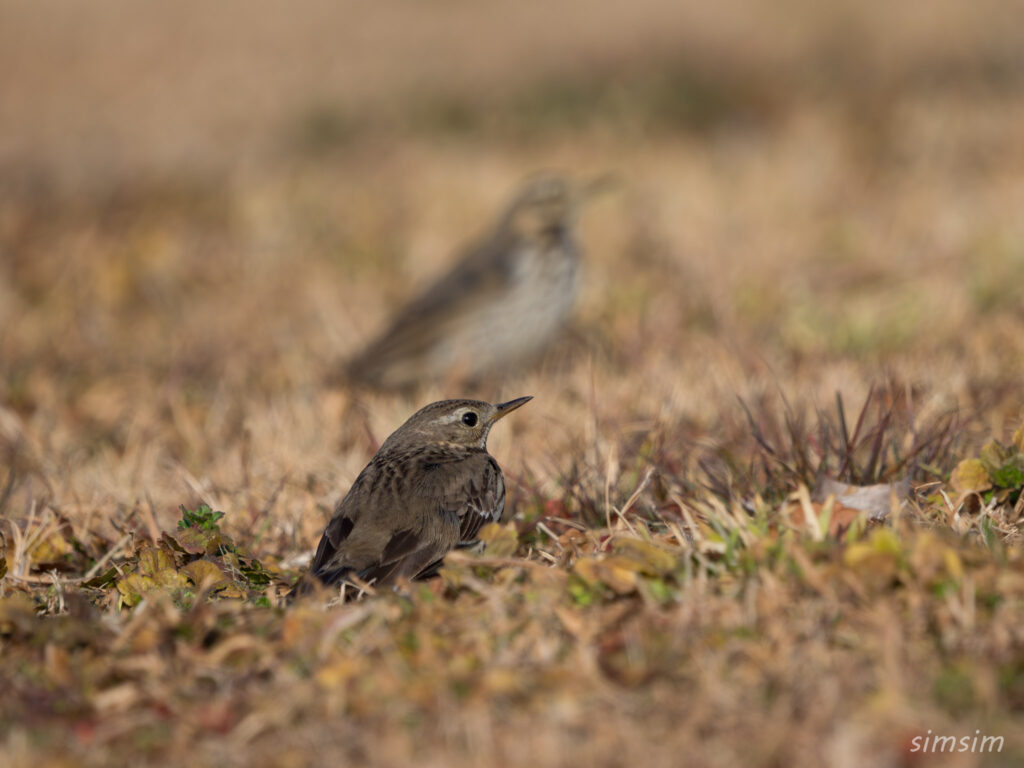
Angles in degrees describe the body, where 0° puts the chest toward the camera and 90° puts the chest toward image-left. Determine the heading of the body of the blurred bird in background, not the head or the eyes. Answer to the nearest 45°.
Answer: approximately 270°

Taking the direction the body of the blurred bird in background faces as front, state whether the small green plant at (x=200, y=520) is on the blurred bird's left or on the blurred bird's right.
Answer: on the blurred bird's right

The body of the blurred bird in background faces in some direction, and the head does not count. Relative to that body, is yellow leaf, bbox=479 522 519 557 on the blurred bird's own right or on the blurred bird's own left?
on the blurred bird's own right

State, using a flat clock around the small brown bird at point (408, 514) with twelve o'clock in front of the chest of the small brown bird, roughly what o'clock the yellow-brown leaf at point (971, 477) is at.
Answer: The yellow-brown leaf is roughly at 2 o'clock from the small brown bird.

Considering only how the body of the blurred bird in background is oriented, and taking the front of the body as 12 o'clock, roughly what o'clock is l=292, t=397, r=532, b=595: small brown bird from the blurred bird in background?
The small brown bird is roughly at 3 o'clock from the blurred bird in background.

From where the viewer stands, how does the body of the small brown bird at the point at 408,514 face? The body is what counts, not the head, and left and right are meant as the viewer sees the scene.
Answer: facing away from the viewer and to the right of the viewer
